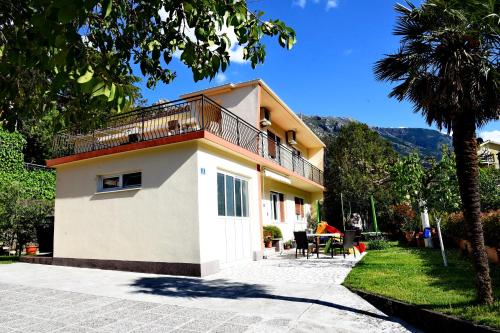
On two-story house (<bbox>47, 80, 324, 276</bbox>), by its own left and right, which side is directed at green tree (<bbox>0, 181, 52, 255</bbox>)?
back

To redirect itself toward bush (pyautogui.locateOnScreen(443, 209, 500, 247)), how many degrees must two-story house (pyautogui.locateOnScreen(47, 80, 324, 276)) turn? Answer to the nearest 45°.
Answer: approximately 45° to its left

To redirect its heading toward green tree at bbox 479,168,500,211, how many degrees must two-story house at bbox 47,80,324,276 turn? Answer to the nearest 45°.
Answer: approximately 45° to its left

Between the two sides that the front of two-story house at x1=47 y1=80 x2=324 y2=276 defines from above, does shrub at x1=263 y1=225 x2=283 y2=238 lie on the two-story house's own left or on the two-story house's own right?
on the two-story house's own left

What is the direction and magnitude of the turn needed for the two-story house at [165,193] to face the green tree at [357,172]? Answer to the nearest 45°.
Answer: approximately 90° to its left

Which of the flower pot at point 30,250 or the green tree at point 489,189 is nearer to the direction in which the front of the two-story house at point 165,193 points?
the green tree

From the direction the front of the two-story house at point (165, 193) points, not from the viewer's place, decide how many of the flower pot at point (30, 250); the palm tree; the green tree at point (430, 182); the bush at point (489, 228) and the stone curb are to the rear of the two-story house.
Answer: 1

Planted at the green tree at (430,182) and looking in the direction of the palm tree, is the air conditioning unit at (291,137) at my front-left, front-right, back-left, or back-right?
back-right

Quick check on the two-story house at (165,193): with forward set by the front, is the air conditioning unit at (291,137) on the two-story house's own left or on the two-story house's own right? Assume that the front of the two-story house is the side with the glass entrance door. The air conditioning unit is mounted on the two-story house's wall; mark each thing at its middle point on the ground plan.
on the two-story house's own left

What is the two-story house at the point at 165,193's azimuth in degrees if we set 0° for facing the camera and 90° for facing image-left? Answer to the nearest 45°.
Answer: approximately 315°

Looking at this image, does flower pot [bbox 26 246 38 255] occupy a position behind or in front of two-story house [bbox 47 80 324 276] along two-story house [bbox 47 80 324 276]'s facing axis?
behind

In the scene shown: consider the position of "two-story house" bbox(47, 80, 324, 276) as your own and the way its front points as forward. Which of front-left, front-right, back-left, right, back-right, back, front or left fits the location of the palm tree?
front

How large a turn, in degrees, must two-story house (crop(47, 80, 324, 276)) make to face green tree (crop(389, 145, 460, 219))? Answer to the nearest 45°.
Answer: approximately 45° to its left
